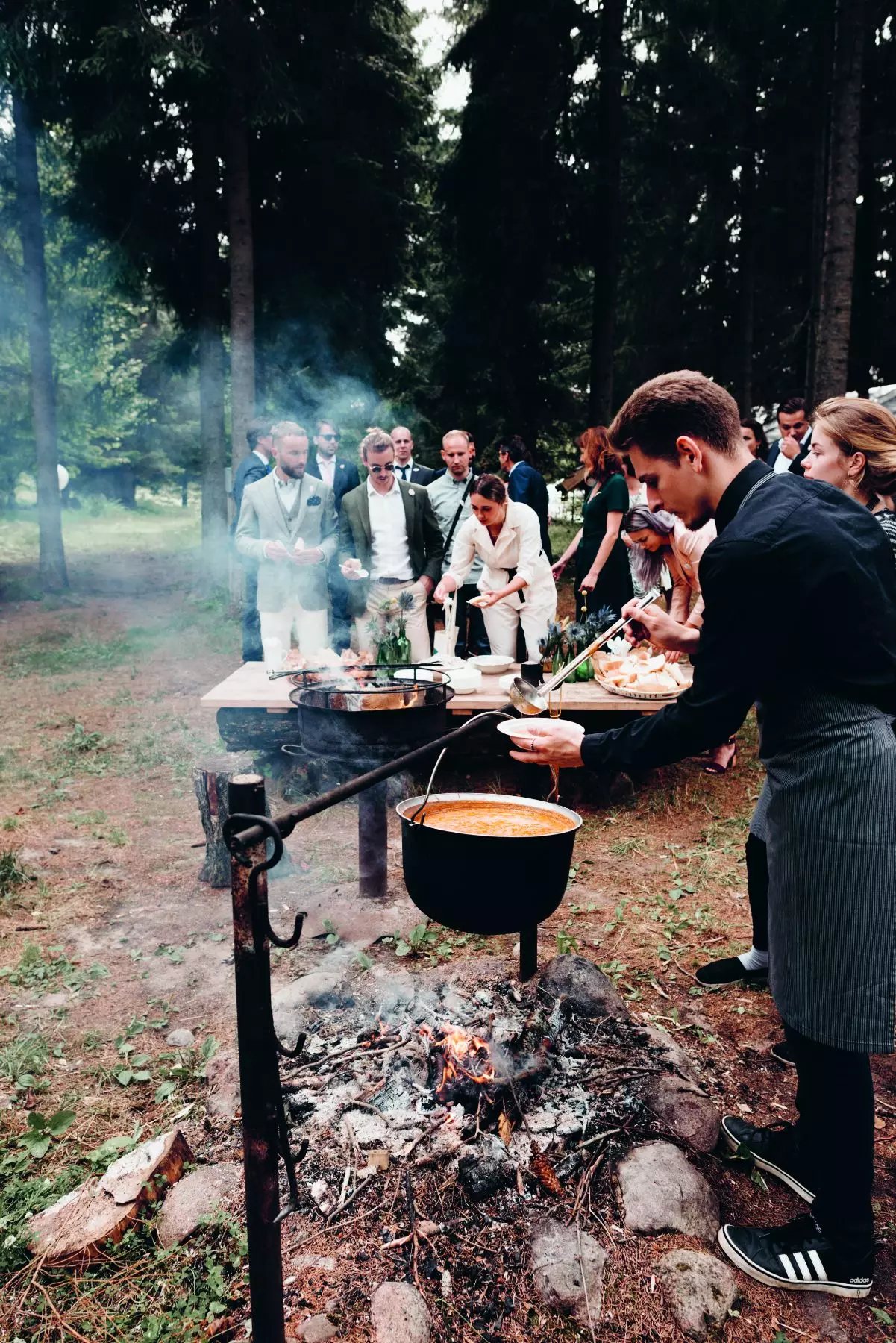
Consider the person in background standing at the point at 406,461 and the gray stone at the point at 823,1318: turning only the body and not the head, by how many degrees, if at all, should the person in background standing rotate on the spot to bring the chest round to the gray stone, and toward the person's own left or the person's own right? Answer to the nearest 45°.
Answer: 0° — they already face it

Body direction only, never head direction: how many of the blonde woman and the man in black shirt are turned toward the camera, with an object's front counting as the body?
0

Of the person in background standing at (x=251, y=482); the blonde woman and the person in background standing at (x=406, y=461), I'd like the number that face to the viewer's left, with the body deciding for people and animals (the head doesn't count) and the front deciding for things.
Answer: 1

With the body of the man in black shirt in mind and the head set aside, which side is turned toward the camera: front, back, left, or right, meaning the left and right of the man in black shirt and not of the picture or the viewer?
left

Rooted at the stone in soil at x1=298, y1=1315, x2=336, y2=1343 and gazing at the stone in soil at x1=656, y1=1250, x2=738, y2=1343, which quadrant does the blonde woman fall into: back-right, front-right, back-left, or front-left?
front-left

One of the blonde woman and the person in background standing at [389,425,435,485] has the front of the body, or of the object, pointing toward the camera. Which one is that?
the person in background standing

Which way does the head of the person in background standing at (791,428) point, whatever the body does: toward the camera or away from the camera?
toward the camera

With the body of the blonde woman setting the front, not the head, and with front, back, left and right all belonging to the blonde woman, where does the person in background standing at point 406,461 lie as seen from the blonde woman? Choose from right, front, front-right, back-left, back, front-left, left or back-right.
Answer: front-right

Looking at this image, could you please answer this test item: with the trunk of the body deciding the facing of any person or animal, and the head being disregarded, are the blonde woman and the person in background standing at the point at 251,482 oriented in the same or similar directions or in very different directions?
very different directions

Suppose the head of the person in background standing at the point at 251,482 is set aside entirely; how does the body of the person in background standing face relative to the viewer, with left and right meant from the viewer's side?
facing the viewer and to the right of the viewer

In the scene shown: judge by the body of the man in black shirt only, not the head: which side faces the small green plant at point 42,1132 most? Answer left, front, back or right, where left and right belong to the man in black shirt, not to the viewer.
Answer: front

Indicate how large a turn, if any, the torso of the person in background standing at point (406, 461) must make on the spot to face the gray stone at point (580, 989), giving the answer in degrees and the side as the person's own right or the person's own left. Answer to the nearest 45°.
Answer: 0° — they already face it

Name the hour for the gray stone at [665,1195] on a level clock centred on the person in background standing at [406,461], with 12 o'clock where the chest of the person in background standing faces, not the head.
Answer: The gray stone is roughly at 12 o'clock from the person in background standing.

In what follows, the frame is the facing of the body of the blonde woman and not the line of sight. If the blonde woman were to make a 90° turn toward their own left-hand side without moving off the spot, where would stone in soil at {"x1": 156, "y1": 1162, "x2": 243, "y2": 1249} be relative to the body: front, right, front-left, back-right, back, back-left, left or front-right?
front-right

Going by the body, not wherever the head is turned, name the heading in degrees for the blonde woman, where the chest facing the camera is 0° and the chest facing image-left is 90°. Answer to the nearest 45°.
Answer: approximately 90°

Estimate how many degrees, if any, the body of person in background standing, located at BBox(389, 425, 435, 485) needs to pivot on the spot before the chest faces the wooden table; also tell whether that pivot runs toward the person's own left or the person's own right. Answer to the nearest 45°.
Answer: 0° — they already face it

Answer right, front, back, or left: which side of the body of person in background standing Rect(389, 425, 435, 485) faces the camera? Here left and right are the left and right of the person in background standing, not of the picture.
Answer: front
